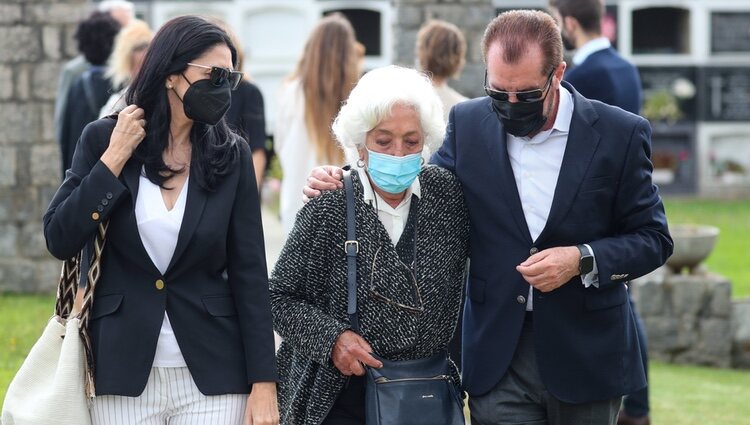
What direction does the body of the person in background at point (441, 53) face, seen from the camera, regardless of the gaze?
away from the camera

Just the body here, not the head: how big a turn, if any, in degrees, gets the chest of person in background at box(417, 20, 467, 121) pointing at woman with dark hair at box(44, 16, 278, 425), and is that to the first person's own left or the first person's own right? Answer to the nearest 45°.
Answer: approximately 180°

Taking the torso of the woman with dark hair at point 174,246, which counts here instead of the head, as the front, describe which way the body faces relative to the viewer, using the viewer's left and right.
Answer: facing the viewer

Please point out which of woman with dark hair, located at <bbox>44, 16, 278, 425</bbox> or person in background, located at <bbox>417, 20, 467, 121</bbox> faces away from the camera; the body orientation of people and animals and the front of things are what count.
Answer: the person in background

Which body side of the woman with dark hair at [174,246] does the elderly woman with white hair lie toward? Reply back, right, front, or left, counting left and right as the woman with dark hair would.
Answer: left

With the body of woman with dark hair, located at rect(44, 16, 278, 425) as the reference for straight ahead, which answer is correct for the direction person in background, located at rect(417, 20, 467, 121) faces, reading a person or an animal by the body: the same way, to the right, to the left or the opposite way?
the opposite way

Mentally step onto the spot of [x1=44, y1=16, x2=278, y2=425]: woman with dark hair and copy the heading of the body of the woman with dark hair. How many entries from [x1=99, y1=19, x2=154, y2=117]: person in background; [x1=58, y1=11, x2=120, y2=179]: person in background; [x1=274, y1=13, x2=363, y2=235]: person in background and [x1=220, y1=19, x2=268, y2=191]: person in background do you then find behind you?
4

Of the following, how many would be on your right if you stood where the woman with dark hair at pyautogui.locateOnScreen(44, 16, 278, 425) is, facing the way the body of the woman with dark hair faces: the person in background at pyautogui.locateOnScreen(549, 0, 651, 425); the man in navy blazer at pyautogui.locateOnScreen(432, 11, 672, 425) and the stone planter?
0

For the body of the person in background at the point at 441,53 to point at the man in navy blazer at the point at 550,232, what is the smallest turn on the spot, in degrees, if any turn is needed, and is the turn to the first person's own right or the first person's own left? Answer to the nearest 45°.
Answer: approximately 180°

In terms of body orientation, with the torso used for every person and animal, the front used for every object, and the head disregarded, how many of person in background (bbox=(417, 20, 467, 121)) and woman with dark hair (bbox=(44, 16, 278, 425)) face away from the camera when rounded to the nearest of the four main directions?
1

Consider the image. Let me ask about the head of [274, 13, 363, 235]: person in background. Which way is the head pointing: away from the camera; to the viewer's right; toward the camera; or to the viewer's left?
away from the camera

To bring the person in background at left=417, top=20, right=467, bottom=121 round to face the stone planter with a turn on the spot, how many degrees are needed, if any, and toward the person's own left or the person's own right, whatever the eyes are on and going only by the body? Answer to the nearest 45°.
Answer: approximately 45° to the person's own right

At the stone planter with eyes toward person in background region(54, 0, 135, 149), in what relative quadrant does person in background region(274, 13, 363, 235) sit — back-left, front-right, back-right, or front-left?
front-left

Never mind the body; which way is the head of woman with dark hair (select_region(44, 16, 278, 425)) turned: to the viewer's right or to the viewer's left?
to the viewer's right

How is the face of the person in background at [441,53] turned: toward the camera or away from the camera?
away from the camera

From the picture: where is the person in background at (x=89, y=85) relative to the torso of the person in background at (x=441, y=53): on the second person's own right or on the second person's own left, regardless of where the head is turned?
on the second person's own left

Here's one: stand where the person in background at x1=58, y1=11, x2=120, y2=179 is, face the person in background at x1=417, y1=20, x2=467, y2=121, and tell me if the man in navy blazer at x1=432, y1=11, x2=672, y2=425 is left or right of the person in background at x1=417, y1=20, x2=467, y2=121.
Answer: right
